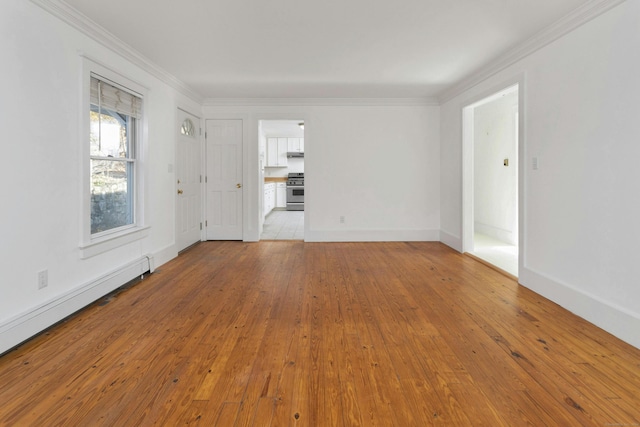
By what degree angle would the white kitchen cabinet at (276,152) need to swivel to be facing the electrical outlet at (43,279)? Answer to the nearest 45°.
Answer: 0° — it already faces it

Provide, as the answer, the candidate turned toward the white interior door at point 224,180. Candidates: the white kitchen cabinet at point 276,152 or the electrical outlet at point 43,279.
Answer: the white kitchen cabinet

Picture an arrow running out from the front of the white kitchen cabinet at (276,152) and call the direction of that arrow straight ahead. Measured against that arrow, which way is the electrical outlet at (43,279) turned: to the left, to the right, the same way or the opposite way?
to the left

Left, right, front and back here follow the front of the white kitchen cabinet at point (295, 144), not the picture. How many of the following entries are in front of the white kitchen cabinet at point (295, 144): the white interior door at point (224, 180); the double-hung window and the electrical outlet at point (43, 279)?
3

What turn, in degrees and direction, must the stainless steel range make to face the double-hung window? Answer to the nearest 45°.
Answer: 0° — it already faces it

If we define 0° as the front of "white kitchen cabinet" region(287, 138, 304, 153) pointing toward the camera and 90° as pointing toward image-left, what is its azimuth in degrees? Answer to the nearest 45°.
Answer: approximately 0°
